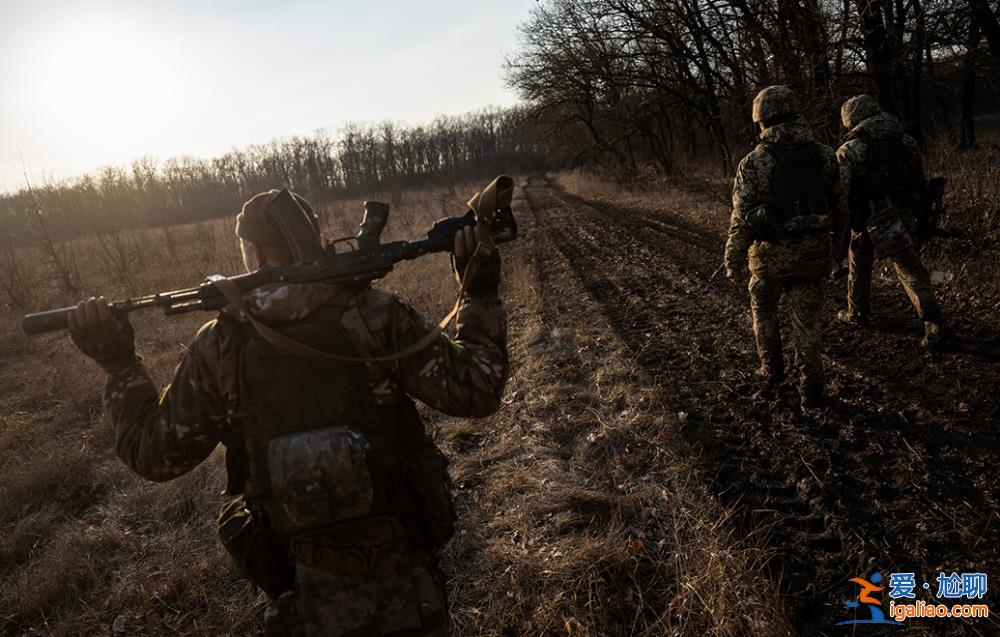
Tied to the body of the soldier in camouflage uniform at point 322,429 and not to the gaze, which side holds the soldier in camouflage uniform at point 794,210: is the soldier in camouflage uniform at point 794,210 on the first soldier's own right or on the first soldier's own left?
on the first soldier's own right

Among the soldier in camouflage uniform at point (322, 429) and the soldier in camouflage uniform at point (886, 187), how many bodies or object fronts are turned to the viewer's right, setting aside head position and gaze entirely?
0

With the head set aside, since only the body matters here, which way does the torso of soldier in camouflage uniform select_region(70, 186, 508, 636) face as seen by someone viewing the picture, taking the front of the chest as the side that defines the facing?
away from the camera

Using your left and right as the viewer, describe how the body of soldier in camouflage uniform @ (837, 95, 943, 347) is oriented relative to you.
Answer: facing away from the viewer and to the left of the viewer

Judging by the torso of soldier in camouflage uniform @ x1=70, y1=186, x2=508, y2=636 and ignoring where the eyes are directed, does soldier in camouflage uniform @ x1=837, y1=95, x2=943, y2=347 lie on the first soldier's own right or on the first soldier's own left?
on the first soldier's own right

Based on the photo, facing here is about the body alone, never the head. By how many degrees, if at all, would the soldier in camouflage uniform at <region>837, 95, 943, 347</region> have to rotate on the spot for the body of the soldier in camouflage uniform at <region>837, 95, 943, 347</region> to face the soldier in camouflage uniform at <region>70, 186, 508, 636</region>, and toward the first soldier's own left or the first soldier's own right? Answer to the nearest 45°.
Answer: approximately 135° to the first soldier's own left
